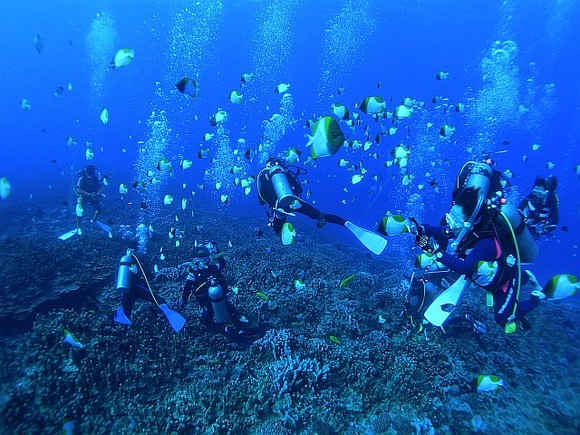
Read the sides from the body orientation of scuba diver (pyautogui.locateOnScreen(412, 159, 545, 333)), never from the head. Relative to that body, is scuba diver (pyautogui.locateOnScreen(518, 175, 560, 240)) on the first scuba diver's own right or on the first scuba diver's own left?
on the first scuba diver's own right

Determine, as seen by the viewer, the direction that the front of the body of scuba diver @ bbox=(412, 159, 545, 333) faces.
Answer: to the viewer's left

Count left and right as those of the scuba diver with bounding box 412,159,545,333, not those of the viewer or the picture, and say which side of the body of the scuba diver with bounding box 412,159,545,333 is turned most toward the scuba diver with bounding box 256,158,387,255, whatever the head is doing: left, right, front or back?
front

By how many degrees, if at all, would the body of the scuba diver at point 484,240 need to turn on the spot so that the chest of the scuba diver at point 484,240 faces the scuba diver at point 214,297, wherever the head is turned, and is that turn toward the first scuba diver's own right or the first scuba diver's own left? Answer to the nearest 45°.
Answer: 0° — they already face them
